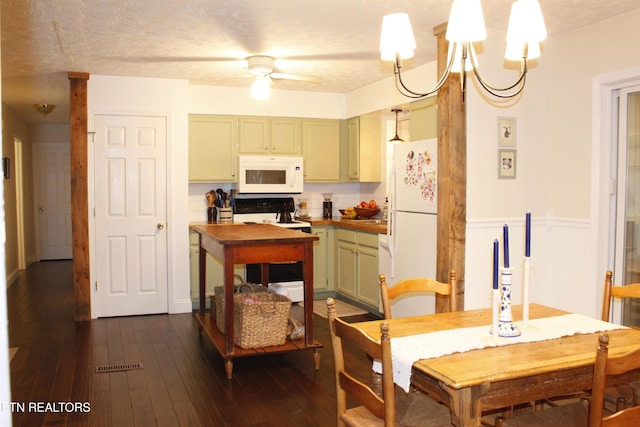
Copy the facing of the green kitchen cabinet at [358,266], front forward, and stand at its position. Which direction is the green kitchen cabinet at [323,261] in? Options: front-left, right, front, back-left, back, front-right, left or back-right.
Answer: right

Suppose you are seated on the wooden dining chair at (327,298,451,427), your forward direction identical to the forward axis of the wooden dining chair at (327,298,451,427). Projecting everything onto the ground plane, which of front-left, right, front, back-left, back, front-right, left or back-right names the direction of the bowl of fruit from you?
front-left

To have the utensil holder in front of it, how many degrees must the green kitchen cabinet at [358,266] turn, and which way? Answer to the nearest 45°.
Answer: approximately 45° to its right

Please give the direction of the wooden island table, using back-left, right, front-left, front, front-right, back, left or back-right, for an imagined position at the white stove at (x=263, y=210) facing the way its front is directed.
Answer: front

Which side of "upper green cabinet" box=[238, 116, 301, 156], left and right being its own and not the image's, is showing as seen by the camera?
front

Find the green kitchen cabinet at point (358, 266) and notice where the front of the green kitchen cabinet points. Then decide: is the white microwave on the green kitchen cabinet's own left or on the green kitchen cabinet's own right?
on the green kitchen cabinet's own right

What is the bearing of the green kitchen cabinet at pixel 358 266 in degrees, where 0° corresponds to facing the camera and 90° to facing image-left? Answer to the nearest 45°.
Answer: approximately 45°

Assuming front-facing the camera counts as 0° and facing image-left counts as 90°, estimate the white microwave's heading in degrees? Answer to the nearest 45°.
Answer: approximately 0°

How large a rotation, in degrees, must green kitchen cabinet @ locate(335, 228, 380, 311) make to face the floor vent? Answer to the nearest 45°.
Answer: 0° — it already faces it

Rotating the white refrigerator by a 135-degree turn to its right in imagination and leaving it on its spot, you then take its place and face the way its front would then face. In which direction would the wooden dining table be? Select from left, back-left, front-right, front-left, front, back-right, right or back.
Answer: back

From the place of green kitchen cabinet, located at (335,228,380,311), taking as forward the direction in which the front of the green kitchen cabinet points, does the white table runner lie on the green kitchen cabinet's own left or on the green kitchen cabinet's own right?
on the green kitchen cabinet's own left

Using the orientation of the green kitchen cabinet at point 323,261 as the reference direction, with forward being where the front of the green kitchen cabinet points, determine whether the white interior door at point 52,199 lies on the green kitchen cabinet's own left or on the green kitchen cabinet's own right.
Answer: on the green kitchen cabinet's own right

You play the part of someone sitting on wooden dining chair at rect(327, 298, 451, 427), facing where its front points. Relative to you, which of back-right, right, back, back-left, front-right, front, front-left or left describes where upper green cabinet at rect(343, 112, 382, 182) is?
front-left

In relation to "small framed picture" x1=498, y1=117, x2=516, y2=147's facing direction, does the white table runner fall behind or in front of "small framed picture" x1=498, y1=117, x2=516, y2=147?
in front

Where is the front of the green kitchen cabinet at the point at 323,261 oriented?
toward the camera
